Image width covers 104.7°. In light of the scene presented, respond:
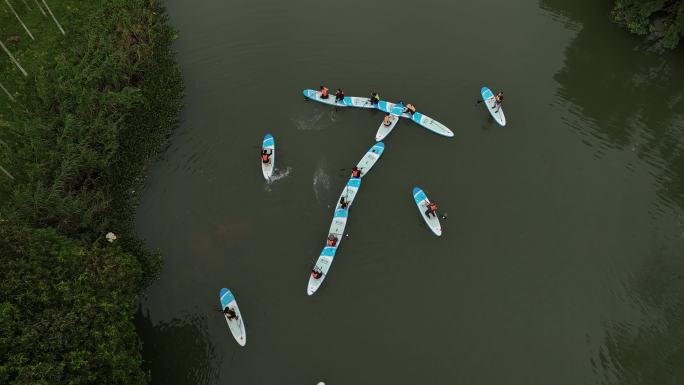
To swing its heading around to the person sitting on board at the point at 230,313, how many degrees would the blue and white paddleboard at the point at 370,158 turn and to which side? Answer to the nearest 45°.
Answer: approximately 180°

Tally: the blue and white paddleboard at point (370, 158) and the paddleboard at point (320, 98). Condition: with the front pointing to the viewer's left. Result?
1

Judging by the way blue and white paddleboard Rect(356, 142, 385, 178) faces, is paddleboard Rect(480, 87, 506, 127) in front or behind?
in front

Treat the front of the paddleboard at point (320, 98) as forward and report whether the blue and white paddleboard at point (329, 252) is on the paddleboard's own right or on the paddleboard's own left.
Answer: on the paddleboard's own left

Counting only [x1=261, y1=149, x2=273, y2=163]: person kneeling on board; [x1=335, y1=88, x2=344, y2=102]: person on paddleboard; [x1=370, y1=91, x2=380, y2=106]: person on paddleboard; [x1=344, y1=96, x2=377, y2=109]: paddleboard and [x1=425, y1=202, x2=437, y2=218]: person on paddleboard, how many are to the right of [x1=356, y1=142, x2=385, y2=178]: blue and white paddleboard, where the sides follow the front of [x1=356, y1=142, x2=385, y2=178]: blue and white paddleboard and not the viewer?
1

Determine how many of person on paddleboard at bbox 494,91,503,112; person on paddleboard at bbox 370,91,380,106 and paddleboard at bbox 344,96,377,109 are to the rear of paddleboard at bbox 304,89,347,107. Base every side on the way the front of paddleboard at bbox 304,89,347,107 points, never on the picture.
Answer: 3

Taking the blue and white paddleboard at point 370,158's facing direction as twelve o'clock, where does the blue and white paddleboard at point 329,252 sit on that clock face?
the blue and white paddleboard at point 329,252 is roughly at 5 o'clock from the blue and white paddleboard at point 370,158.

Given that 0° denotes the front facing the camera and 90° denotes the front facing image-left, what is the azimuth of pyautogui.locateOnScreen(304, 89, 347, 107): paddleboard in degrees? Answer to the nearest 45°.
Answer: approximately 90°

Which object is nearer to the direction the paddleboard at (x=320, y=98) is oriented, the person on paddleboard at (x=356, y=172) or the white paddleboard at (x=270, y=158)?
the white paddleboard

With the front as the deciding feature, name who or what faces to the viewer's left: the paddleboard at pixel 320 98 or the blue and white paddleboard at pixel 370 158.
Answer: the paddleboard

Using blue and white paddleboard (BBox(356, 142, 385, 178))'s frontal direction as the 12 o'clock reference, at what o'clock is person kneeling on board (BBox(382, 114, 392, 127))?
The person kneeling on board is roughly at 11 o'clock from the blue and white paddleboard.

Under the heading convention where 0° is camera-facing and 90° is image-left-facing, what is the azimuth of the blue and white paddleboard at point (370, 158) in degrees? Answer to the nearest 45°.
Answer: approximately 225°

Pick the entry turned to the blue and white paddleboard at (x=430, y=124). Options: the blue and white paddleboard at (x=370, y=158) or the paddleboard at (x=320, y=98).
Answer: the blue and white paddleboard at (x=370, y=158)

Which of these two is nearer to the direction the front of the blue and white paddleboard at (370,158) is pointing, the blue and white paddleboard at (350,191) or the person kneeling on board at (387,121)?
the person kneeling on board

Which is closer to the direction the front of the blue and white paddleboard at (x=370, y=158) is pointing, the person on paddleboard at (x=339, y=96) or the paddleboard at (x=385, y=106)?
the paddleboard

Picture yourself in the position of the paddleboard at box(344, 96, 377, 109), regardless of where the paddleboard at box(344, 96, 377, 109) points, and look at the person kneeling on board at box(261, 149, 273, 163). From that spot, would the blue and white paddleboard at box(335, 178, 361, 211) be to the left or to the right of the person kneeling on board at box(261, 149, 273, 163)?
left

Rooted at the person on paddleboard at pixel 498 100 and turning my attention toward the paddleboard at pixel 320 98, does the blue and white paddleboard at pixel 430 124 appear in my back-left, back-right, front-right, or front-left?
front-left

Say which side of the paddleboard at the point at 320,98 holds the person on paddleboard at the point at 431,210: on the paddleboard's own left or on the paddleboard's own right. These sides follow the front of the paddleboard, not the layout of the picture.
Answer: on the paddleboard's own left
